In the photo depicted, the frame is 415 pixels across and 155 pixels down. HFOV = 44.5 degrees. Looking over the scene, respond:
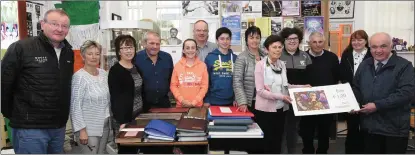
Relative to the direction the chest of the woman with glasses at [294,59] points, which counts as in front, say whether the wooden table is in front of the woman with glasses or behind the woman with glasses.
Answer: in front

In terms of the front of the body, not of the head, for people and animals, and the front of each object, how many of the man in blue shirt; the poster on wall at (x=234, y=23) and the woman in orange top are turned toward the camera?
3

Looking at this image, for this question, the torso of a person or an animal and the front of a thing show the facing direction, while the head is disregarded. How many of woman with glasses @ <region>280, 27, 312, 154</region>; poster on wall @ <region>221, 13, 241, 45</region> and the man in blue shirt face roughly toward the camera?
3

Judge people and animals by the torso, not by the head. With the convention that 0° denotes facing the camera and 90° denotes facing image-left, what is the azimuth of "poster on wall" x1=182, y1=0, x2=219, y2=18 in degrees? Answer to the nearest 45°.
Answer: approximately 0°

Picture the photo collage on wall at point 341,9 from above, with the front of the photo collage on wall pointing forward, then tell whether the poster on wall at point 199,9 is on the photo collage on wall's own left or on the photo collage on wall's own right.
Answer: on the photo collage on wall's own right

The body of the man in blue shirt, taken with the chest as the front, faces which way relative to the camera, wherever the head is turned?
toward the camera

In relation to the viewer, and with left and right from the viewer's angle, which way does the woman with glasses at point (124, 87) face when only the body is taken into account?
facing the viewer and to the right of the viewer

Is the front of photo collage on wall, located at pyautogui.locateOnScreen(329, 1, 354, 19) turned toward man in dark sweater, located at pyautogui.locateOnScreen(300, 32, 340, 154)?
yes

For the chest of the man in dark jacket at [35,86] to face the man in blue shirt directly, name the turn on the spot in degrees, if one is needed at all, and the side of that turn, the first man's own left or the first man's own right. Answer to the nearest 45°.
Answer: approximately 90° to the first man's own left

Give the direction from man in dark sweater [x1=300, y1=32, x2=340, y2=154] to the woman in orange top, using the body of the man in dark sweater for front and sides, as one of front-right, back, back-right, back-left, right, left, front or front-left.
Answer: front-right

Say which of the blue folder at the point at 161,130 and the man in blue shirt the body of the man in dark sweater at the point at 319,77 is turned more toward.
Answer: the blue folder

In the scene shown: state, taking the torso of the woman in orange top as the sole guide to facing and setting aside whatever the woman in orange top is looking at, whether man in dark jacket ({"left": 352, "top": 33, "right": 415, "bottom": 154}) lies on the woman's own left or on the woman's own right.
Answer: on the woman's own left

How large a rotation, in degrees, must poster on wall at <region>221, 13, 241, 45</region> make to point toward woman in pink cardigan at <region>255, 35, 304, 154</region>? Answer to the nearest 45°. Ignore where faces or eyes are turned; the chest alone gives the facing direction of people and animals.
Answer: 0° — it already faces them

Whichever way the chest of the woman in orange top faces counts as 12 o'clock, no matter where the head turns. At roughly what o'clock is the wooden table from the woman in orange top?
The wooden table is roughly at 12 o'clock from the woman in orange top.

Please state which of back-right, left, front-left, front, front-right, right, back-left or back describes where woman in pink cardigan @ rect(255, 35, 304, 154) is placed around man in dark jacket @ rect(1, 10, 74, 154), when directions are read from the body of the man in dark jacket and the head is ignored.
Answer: front-left

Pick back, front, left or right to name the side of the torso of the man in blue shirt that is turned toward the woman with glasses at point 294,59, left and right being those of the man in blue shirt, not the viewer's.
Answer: left
